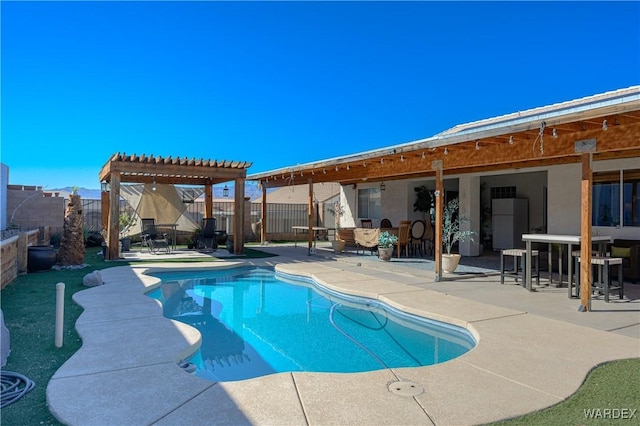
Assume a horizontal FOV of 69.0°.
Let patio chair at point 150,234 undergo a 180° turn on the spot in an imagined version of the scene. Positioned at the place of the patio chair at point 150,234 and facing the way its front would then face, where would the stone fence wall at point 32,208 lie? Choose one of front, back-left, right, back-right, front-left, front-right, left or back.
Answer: front-left

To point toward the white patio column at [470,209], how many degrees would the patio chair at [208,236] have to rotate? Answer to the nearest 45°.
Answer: approximately 90° to its left

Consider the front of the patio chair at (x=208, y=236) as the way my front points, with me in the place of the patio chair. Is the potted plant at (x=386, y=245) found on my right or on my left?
on my left

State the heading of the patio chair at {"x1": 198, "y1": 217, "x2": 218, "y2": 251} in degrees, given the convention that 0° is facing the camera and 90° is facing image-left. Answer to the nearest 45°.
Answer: approximately 45°

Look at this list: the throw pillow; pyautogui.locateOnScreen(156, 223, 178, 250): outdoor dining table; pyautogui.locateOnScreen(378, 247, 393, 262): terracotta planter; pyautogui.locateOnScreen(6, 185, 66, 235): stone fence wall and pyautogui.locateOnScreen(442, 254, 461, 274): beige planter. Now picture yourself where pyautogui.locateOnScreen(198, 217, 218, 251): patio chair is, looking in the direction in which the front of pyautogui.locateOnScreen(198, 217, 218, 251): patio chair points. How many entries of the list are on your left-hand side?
3

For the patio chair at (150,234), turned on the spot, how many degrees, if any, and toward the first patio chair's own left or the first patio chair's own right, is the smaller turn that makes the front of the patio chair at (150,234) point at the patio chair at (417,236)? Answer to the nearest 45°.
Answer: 0° — it already faces it

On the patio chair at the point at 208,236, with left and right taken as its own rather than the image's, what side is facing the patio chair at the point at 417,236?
left

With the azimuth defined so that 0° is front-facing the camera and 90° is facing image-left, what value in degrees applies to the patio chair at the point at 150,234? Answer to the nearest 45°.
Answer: approximately 315°

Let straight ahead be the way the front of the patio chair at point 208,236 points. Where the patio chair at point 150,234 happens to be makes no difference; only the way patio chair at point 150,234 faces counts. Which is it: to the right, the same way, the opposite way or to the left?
to the left

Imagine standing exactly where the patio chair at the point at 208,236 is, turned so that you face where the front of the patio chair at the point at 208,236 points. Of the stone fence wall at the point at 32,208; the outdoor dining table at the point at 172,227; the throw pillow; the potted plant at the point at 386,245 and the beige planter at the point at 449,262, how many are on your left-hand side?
3

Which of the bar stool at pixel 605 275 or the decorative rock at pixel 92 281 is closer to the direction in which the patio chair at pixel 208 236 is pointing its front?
the decorative rock
